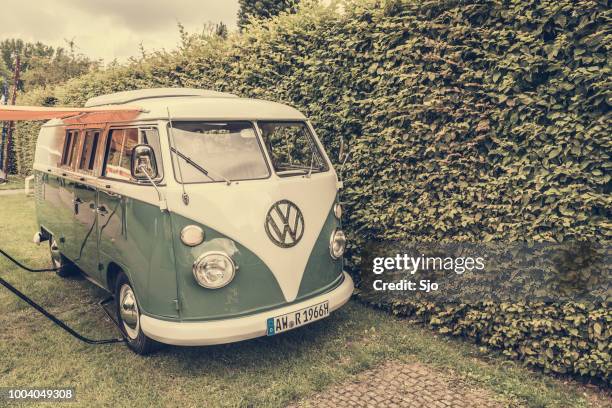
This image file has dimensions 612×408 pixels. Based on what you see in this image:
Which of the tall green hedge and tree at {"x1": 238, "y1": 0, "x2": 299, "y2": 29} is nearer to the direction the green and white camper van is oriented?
the tall green hedge

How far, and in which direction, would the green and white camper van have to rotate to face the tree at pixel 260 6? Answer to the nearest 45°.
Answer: approximately 135° to its left

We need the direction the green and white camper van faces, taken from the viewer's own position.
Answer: facing the viewer and to the right of the viewer
